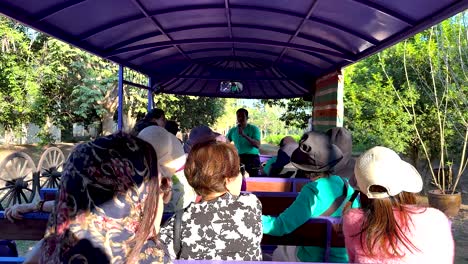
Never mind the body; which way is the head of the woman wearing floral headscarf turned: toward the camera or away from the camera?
away from the camera

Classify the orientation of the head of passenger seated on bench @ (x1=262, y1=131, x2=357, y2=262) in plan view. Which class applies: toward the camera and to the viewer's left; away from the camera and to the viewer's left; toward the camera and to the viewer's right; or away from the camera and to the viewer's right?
away from the camera and to the viewer's left

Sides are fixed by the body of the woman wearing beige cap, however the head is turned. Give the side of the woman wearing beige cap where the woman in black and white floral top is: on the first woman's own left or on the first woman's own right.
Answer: on the first woman's own left

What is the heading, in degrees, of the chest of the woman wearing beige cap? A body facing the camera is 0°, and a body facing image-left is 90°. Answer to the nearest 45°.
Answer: approximately 180°

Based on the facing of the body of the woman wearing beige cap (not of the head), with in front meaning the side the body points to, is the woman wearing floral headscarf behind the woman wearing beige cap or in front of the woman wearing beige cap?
behind

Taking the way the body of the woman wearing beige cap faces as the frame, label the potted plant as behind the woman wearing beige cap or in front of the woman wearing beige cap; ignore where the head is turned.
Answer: in front

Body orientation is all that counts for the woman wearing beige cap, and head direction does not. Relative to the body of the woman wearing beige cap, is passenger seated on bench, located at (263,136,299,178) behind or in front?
in front
